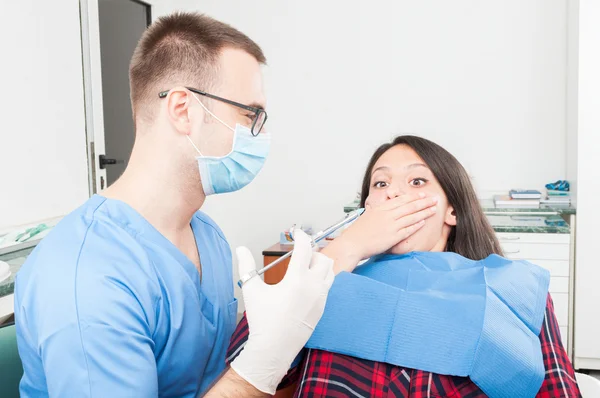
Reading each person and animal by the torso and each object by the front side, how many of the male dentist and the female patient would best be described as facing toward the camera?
1

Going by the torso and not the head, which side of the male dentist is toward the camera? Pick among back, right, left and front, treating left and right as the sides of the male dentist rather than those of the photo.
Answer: right

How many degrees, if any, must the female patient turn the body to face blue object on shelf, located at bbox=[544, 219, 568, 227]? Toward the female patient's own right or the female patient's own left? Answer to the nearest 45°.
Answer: approximately 135° to the female patient's own left

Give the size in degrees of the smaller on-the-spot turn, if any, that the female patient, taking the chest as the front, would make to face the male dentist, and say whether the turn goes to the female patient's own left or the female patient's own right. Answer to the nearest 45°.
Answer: approximately 45° to the female patient's own right

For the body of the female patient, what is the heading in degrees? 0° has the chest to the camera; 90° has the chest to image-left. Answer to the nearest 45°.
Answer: approximately 0°

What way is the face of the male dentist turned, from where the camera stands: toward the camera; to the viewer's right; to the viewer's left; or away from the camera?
to the viewer's right

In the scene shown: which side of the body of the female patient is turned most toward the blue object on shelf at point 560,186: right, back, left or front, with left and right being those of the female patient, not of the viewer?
back

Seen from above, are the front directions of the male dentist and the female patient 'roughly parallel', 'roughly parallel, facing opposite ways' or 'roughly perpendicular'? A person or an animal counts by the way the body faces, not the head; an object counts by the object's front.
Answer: roughly perpendicular

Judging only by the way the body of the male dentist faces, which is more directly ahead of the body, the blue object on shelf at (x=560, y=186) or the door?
the blue object on shelf

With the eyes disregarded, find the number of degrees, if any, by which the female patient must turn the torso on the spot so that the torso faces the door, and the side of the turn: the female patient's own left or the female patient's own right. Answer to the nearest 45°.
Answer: approximately 135° to the female patient's own right

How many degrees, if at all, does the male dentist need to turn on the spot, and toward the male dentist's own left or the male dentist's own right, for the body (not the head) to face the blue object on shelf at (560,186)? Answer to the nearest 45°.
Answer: approximately 45° to the male dentist's own left
